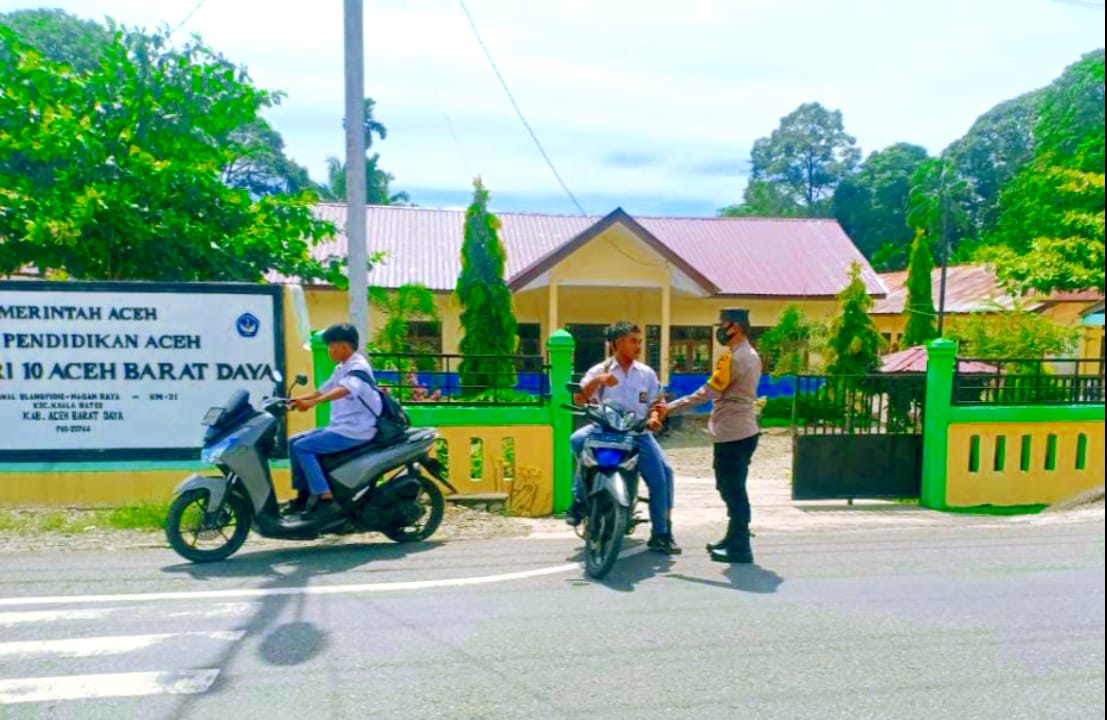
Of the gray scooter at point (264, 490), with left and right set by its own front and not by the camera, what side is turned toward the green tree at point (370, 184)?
right

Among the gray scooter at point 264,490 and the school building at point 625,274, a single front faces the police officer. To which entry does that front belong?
the school building

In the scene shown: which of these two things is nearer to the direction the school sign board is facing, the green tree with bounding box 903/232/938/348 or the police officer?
the police officer

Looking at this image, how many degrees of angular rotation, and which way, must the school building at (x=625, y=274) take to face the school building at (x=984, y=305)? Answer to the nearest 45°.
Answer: approximately 90° to its left

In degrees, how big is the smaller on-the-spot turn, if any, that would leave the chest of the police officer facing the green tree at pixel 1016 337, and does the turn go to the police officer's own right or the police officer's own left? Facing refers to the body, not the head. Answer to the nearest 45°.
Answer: approximately 135° to the police officer's own right

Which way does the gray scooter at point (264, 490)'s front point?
to the viewer's left

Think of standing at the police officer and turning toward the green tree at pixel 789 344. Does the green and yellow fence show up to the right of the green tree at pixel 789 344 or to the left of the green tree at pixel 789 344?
right

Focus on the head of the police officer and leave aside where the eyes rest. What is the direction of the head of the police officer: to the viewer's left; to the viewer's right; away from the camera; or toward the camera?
to the viewer's left

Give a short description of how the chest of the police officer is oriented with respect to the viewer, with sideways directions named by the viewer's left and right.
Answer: facing to the left of the viewer

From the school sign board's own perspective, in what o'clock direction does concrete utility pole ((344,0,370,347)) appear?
The concrete utility pole is roughly at 10 o'clock from the school sign board.
